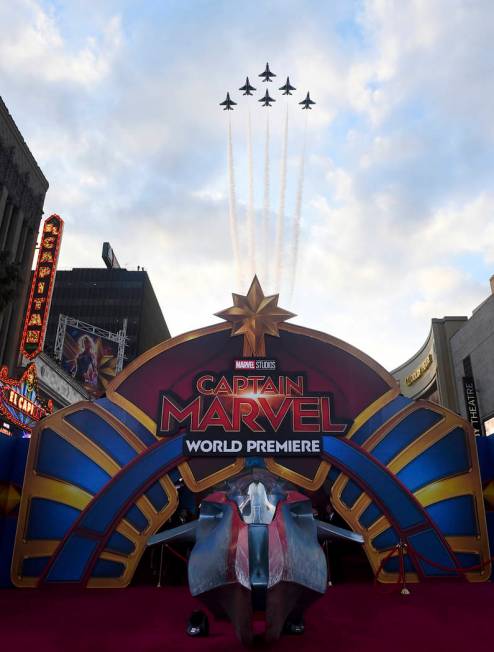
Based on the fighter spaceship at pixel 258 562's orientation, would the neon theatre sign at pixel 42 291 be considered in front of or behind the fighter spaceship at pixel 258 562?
behind

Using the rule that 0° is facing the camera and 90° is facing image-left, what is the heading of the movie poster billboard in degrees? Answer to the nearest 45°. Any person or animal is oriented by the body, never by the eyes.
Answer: approximately 315°

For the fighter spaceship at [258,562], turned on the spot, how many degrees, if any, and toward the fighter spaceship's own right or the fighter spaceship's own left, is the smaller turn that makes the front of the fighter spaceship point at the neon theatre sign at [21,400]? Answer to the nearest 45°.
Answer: approximately 135° to the fighter spaceship's own right

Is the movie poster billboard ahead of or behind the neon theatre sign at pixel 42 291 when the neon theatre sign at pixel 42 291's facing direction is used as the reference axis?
behind

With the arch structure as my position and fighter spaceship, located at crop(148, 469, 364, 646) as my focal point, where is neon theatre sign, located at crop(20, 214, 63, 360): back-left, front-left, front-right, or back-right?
back-right

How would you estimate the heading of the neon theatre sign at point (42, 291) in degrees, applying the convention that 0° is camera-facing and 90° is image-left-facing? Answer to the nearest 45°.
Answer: approximately 0°

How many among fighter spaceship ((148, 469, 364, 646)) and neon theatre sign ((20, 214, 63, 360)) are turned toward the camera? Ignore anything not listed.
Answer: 2
